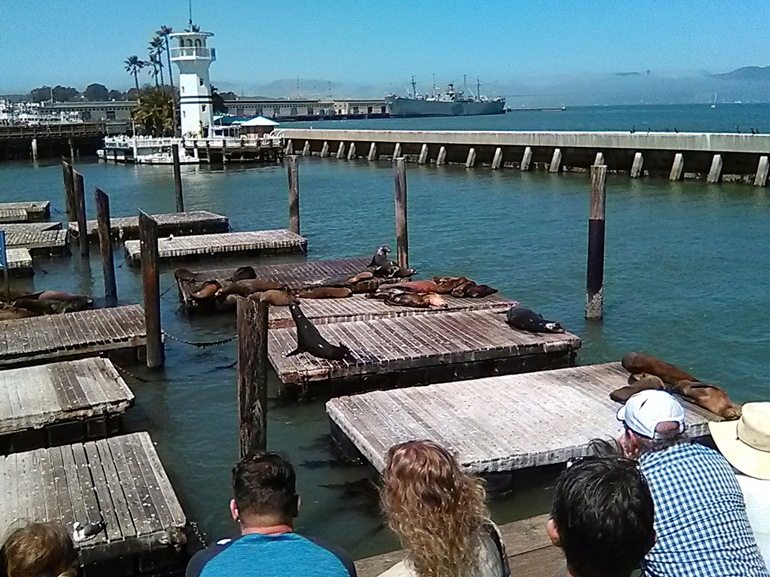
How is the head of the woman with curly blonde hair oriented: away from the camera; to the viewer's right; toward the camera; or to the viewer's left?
away from the camera

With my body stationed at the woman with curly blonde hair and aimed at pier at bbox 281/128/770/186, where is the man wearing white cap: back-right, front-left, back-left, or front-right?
front-right

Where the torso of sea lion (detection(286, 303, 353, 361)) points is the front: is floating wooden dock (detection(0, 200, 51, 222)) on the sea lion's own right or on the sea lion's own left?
on the sea lion's own right

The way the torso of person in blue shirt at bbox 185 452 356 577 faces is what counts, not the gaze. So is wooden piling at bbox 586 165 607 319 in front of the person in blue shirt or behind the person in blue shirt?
in front

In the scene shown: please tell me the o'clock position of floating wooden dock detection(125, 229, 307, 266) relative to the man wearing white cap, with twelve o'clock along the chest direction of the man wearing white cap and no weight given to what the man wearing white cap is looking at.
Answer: The floating wooden dock is roughly at 12 o'clock from the man wearing white cap.

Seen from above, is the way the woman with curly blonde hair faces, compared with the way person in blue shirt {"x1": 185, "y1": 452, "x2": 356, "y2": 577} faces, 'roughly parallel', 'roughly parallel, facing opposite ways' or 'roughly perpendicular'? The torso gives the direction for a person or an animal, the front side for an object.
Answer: roughly parallel

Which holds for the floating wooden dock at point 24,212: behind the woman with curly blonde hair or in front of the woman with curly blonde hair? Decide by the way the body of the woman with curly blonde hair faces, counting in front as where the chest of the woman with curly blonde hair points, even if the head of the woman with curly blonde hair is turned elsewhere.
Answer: in front

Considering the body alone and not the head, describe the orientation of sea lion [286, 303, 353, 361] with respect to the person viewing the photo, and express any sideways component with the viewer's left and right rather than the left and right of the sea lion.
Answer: facing to the left of the viewer

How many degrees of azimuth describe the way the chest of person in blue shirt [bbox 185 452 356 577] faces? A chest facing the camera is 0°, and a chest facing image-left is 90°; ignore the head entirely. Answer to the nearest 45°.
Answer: approximately 180°

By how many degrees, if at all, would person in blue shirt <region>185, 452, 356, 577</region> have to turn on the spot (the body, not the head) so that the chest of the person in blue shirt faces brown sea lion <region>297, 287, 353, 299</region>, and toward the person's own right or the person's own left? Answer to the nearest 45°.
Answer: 0° — they already face it

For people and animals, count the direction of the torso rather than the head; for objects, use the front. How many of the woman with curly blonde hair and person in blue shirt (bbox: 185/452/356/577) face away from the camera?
2

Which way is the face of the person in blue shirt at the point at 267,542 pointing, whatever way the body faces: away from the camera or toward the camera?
away from the camera

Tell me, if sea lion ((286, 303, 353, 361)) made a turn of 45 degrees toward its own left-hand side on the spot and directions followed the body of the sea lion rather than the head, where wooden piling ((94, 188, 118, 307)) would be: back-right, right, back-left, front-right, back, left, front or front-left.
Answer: right

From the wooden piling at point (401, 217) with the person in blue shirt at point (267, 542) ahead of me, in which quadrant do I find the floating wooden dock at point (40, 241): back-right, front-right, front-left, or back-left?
back-right

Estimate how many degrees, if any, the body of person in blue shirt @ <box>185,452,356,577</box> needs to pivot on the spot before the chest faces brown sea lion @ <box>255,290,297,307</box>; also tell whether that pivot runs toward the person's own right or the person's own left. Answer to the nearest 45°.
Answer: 0° — they already face it

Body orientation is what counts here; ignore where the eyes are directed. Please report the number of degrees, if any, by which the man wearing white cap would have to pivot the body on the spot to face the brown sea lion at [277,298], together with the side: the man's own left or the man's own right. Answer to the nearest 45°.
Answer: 0° — they already face it

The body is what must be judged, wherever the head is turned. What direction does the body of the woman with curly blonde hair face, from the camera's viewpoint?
away from the camera
